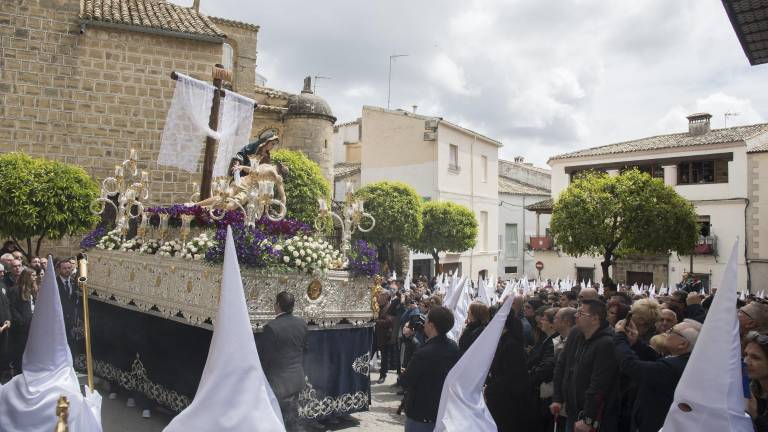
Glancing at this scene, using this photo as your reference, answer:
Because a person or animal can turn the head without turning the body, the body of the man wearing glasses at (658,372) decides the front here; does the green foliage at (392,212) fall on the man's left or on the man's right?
on the man's right

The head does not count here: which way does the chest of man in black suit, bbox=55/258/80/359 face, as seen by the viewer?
toward the camera

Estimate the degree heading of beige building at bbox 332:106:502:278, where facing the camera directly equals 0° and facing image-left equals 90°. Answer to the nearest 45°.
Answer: approximately 315°

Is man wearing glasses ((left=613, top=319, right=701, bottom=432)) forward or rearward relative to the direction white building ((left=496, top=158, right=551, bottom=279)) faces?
forward

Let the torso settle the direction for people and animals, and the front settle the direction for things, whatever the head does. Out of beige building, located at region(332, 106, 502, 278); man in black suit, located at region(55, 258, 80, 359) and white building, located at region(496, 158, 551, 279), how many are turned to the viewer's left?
0

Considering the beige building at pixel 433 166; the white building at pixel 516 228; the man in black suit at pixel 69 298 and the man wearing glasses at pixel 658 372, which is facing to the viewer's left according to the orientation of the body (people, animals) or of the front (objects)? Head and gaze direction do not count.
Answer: the man wearing glasses

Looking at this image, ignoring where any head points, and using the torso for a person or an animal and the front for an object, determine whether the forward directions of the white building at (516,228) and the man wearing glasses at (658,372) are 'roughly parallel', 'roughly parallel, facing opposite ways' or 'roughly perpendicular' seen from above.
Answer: roughly perpendicular

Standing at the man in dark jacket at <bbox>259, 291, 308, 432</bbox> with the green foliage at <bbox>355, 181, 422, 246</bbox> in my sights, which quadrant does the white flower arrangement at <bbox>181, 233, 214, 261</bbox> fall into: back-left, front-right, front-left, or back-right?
front-left

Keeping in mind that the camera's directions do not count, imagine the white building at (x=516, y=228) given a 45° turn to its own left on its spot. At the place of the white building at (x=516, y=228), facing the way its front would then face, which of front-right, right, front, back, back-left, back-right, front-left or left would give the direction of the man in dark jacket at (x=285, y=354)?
front-right

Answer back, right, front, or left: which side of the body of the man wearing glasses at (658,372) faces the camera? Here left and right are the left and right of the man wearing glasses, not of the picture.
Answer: left

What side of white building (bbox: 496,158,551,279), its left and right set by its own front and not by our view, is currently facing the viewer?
front

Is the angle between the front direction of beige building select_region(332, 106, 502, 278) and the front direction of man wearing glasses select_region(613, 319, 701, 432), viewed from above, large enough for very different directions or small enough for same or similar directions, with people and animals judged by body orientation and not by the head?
very different directions
